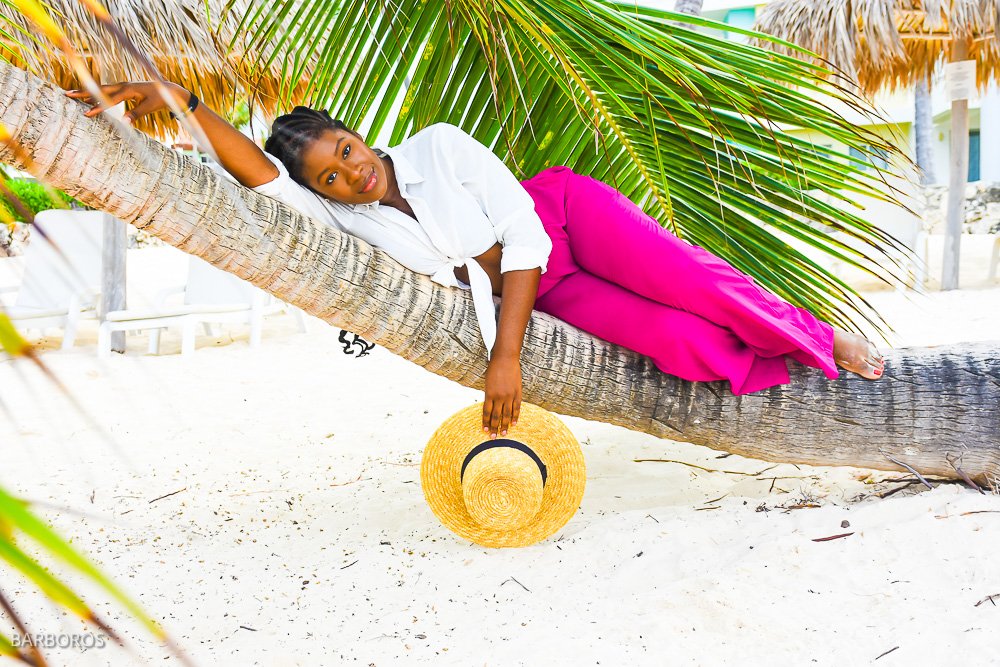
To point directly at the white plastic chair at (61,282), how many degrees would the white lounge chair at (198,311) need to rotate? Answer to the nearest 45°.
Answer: approximately 45° to its right

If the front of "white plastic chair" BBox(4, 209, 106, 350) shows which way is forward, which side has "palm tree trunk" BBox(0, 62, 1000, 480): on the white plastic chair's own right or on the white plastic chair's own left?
on the white plastic chair's own left

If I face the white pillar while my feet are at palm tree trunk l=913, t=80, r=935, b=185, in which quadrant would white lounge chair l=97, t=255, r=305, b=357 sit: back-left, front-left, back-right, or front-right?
back-right

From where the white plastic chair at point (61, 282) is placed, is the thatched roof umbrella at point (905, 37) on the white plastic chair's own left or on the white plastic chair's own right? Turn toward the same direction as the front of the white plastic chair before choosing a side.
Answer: on the white plastic chair's own left

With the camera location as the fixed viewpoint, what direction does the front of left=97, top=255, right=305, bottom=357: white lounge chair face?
facing to the left of the viewer

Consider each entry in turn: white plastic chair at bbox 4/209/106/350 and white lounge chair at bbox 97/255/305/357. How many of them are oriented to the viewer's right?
0

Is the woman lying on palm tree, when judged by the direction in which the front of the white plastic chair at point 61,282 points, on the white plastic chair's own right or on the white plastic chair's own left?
on the white plastic chair's own left
